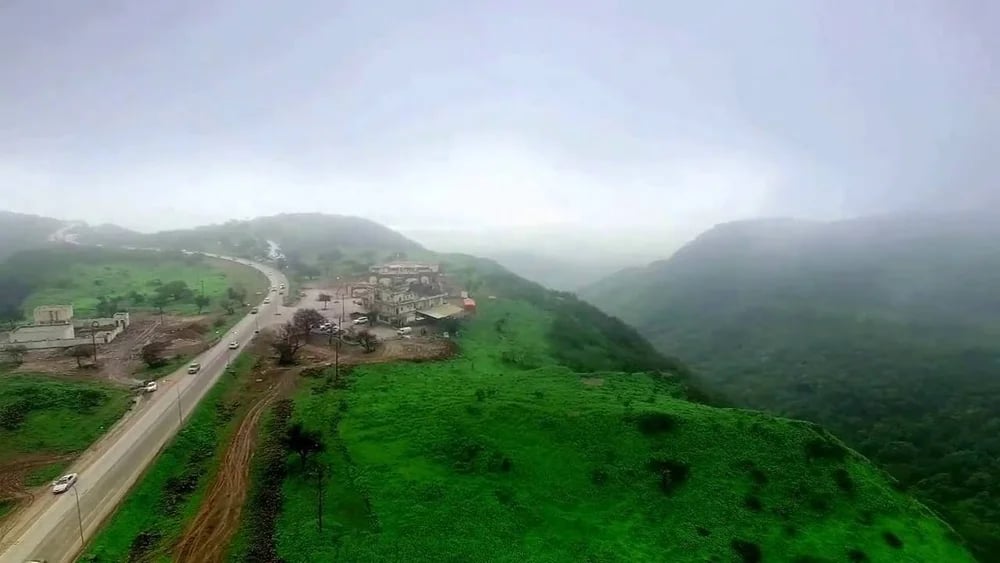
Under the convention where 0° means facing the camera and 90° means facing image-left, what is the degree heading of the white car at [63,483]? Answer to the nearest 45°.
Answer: approximately 45°

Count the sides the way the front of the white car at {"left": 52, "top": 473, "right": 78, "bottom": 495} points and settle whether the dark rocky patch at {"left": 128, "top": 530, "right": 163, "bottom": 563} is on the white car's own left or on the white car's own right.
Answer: on the white car's own left

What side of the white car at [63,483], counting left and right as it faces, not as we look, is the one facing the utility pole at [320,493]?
left

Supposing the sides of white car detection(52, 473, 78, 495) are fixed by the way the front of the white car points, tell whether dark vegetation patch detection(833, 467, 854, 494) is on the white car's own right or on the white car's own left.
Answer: on the white car's own left

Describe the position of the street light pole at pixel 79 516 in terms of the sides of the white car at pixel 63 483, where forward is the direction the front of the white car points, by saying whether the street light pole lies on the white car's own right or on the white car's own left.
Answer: on the white car's own left

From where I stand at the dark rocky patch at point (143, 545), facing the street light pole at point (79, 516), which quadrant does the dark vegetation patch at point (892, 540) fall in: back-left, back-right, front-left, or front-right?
back-right

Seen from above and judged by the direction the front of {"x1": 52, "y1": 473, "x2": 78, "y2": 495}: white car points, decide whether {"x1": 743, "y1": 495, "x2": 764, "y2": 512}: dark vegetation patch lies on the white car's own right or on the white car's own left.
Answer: on the white car's own left

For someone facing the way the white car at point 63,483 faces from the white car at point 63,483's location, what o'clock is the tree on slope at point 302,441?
The tree on slope is roughly at 8 o'clock from the white car.

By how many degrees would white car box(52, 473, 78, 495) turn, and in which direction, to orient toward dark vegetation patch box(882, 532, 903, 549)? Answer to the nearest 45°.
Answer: approximately 90° to its left

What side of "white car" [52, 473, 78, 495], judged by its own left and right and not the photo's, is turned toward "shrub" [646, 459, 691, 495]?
left
